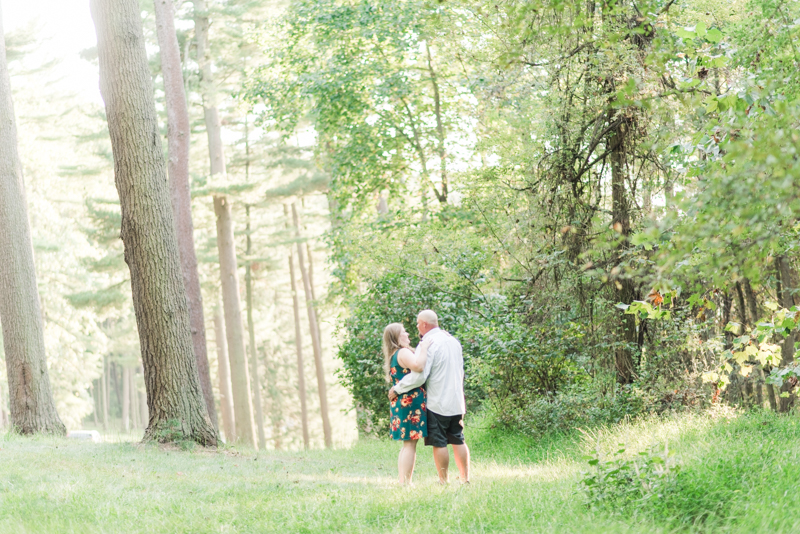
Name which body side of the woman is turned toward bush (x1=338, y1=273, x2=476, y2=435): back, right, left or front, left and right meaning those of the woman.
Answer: left

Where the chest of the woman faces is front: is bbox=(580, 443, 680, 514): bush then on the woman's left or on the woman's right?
on the woman's right

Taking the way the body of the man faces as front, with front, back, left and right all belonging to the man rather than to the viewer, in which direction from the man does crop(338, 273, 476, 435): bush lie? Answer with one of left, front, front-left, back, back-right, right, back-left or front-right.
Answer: front-right

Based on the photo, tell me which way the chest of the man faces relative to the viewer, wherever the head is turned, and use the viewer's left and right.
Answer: facing away from the viewer and to the left of the viewer

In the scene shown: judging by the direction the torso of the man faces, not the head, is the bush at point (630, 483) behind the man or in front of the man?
behind

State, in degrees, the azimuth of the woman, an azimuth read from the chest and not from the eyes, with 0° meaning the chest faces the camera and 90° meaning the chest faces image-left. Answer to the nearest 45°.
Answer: approximately 270°

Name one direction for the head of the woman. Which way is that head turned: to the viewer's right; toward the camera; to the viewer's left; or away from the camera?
to the viewer's right
